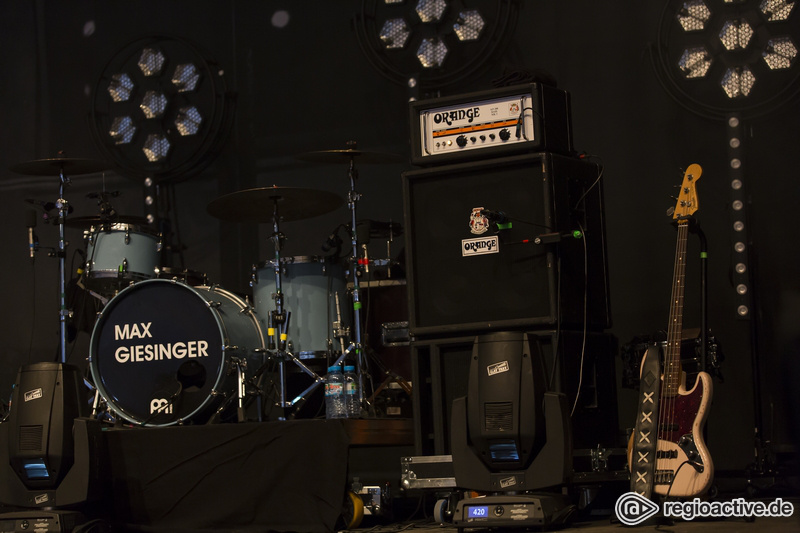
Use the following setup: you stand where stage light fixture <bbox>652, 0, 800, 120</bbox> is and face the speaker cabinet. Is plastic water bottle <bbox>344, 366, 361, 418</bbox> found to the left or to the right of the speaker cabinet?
right

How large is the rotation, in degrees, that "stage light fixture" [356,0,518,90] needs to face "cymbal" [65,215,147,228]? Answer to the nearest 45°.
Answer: approximately 90° to its right

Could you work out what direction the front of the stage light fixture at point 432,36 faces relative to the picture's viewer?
facing the viewer

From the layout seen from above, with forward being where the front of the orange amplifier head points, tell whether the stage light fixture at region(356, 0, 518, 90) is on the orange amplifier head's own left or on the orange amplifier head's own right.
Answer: on the orange amplifier head's own right

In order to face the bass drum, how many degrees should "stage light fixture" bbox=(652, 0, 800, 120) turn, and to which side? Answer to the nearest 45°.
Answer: approximately 45° to its right

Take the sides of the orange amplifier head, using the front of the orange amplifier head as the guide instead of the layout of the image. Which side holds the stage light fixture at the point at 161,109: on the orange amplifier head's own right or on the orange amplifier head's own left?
on the orange amplifier head's own right

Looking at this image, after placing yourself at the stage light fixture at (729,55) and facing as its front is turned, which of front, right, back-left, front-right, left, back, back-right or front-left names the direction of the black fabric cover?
front-right

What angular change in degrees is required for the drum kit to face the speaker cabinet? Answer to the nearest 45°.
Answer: approximately 90° to its left

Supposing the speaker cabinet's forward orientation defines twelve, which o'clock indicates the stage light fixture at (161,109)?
The stage light fixture is roughly at 3 o'clock from the speaker cabinet.

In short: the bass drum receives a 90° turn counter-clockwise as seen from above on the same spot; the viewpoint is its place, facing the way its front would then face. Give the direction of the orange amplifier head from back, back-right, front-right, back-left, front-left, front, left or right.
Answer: front

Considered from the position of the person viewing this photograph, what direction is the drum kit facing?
facing the viewer and to the left of the viewer
